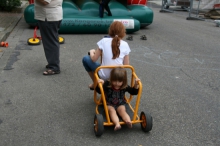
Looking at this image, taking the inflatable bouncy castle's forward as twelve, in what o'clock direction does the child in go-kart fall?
The child in go-kart is roughly at 12 o'clock from the inflatable bouncy castle.

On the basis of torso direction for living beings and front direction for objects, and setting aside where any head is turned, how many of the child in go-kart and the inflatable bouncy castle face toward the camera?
2

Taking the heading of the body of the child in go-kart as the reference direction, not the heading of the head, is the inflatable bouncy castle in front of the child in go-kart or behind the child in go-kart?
behind

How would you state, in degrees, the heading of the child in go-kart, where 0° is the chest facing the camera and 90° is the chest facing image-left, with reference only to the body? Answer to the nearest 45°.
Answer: approximately 0°

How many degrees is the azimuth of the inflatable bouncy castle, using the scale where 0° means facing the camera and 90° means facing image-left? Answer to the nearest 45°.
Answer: approximately 0°
